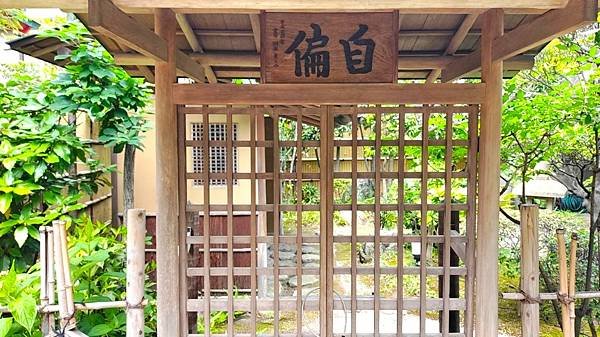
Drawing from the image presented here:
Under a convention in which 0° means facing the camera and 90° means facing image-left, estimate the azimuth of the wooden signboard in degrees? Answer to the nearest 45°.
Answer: approximately 0°

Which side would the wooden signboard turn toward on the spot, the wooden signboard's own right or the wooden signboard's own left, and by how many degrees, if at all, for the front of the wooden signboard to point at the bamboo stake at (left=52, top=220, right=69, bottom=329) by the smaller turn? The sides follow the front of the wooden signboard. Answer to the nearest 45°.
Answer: approximately 45° to the wooden signboard's own right

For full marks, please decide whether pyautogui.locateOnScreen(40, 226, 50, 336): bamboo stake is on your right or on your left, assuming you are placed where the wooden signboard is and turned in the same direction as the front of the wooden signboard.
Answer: on your right

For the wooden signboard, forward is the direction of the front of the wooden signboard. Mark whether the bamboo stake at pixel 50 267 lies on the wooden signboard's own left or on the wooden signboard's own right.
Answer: on the wooden signboard's own right
